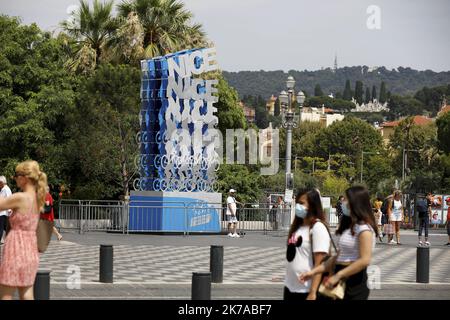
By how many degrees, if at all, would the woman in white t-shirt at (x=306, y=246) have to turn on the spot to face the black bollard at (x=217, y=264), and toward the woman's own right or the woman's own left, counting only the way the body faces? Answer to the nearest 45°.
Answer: approximately 135° to the woman's own right

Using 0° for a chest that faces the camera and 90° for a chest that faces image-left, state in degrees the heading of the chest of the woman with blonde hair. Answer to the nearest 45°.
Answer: approximately 135°

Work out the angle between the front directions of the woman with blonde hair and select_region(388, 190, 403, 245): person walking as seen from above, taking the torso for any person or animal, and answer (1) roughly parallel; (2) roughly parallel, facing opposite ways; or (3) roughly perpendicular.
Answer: roughly perpendicular

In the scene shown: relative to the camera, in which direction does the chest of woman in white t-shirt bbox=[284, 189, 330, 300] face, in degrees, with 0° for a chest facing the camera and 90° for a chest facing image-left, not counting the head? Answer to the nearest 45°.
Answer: approximately 45°
